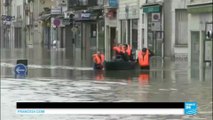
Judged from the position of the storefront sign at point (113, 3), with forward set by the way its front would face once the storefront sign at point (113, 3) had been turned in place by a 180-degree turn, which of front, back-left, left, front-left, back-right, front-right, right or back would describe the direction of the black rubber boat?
back

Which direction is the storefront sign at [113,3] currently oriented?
toward the camera

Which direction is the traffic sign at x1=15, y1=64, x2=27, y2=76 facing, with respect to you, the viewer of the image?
facing the viewer
